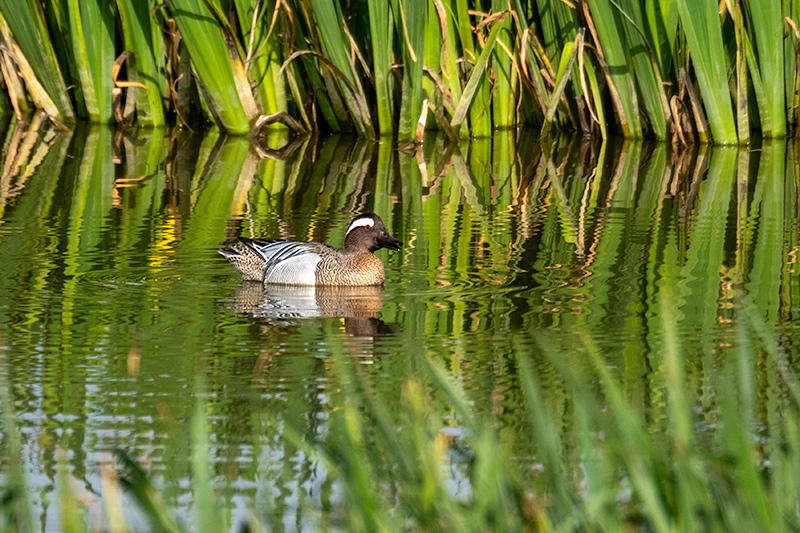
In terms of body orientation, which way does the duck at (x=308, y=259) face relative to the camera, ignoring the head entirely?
to the viewer's right
